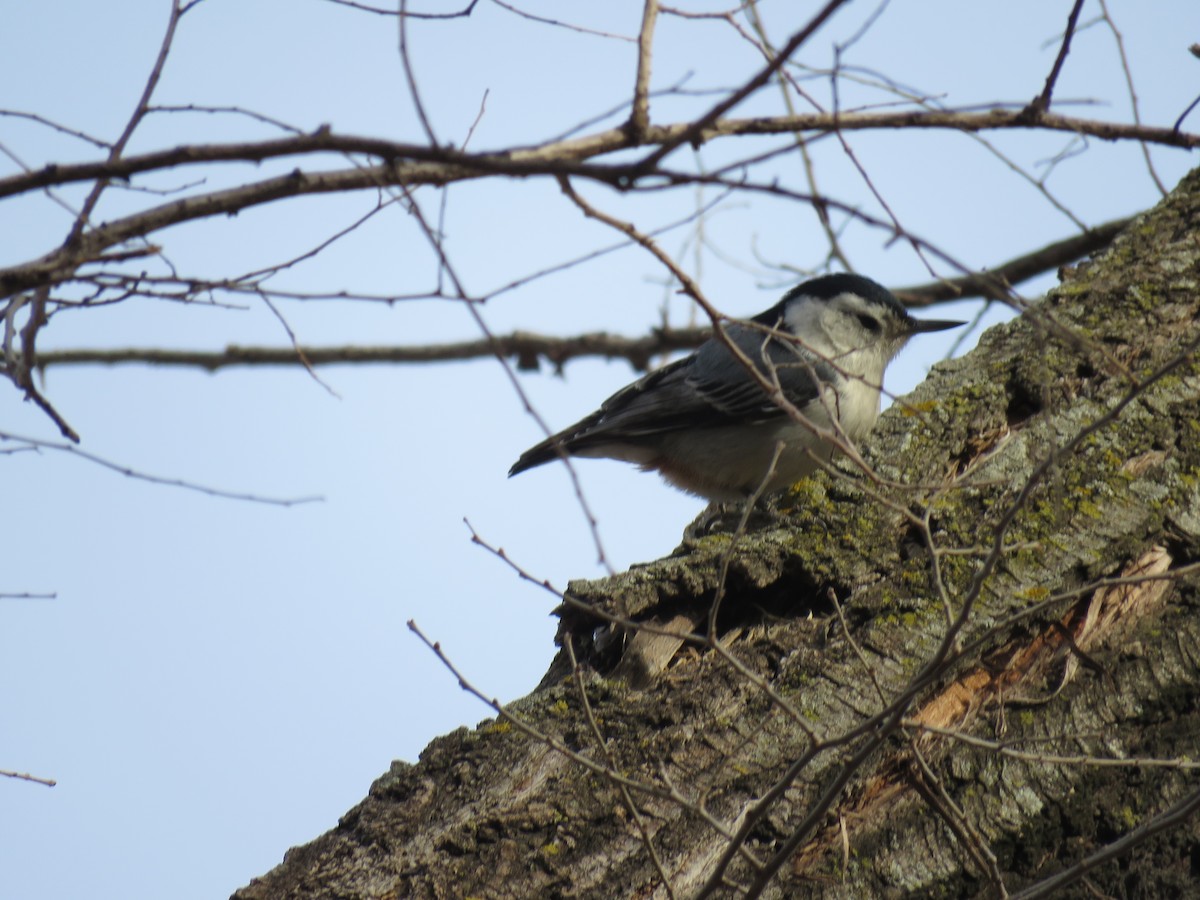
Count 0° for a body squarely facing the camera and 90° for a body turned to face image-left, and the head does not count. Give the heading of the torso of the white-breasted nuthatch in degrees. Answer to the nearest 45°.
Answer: approximately 270°
